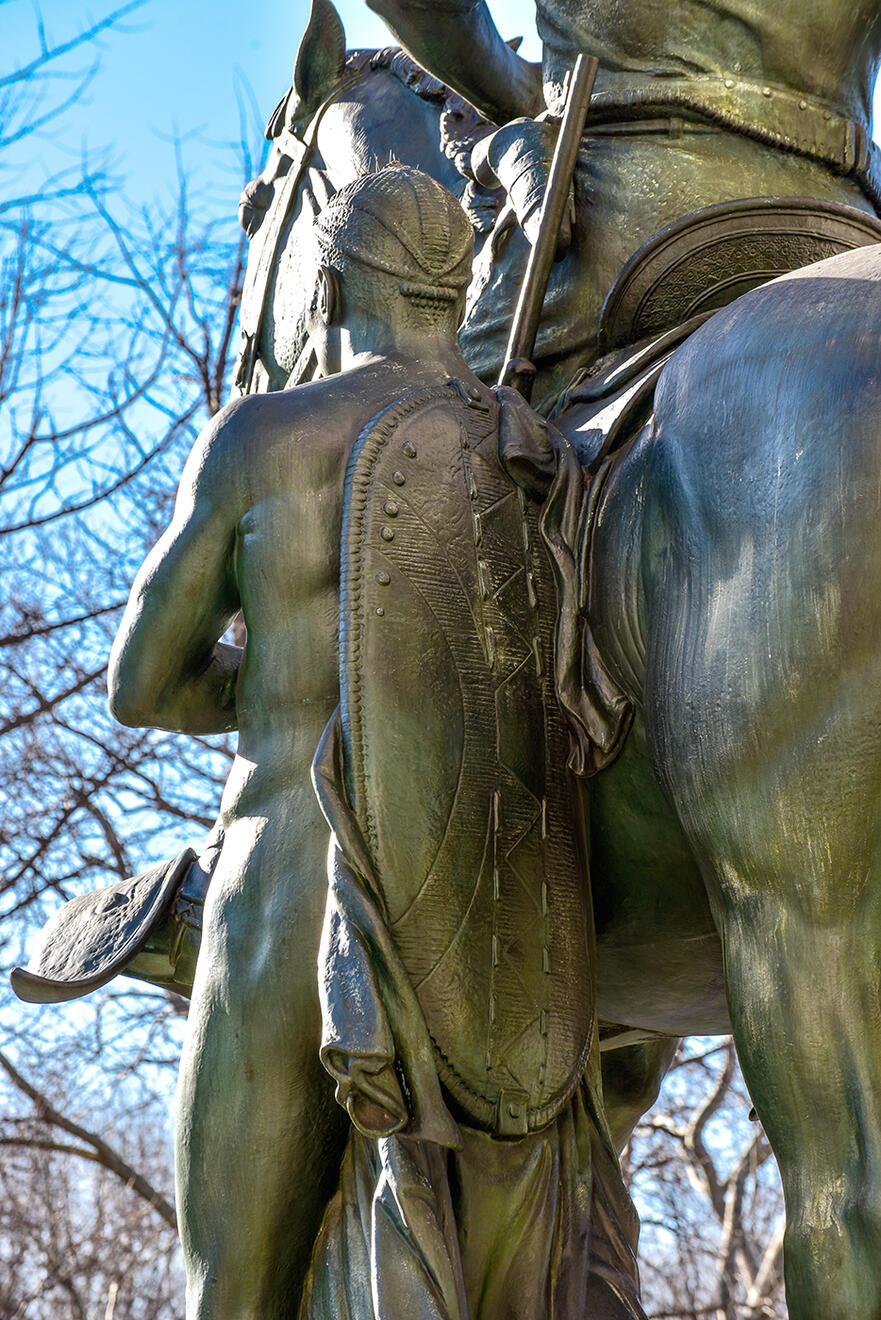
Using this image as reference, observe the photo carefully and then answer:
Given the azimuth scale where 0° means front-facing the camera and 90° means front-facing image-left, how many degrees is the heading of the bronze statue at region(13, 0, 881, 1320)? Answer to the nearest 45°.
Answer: approximately 135°

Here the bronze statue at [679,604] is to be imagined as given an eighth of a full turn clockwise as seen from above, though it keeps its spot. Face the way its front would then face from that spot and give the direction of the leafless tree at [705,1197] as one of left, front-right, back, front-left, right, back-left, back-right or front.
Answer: front

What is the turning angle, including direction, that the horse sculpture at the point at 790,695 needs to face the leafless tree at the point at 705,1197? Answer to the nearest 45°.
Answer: approximately 45° to its right

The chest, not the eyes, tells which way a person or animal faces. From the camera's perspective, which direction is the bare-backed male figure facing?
away from the camera

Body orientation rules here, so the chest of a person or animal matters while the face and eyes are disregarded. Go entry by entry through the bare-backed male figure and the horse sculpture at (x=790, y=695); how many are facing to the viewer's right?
0

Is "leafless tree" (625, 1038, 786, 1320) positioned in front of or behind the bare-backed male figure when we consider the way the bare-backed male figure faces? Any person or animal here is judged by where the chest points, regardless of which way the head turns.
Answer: in front

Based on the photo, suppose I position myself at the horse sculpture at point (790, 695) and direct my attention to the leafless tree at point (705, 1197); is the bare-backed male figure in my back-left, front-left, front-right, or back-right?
front-left
